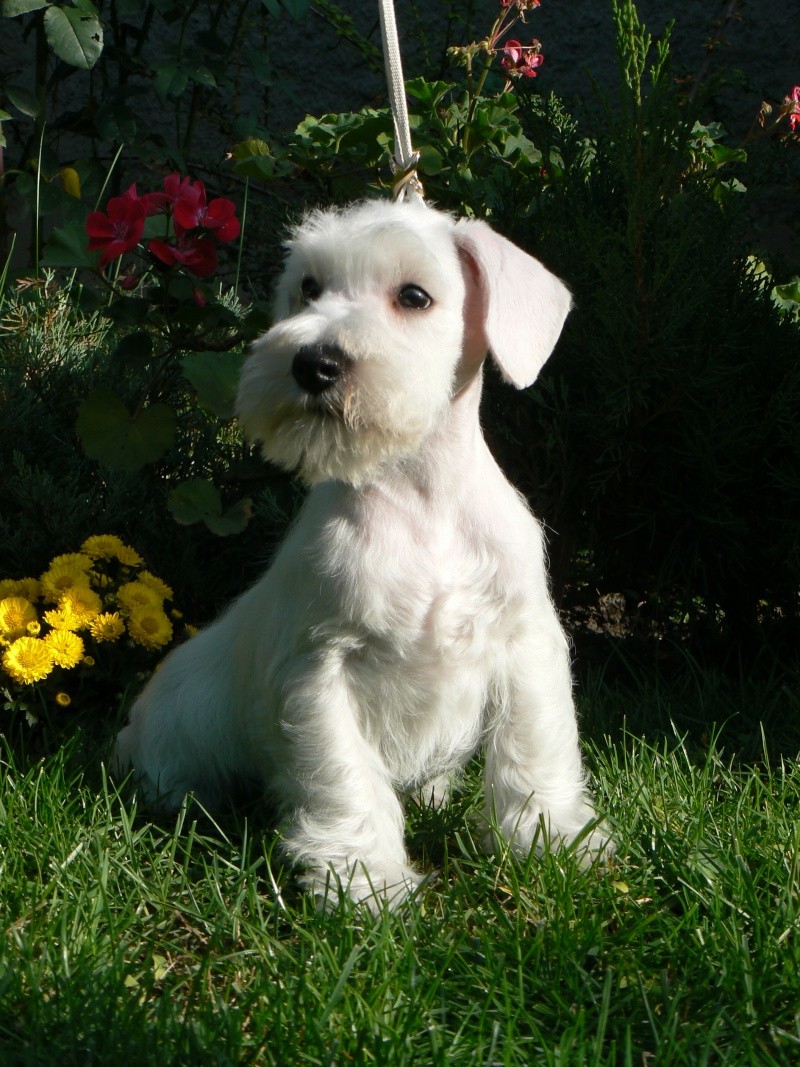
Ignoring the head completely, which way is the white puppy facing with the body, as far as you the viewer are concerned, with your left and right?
facing the viewer and to the right of the viewer

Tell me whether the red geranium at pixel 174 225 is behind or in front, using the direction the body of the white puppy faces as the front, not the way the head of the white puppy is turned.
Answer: behind

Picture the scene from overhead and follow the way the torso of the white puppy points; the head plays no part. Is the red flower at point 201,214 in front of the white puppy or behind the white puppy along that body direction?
behind

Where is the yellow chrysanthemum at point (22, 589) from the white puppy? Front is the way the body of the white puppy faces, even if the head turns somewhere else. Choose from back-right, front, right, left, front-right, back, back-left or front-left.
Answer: back

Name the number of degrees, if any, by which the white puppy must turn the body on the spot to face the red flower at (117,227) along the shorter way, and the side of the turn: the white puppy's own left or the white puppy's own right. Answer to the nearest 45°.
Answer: approximately 180°

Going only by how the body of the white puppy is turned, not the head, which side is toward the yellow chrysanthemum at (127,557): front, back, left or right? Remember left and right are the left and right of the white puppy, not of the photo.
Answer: back
